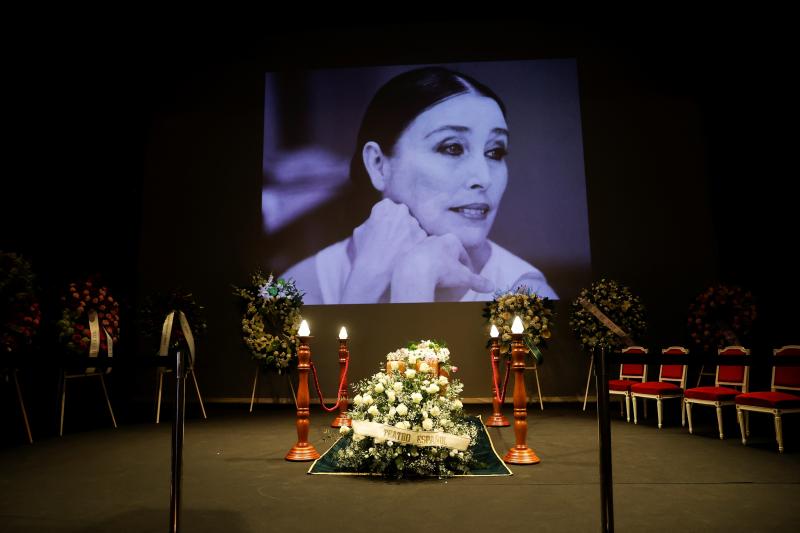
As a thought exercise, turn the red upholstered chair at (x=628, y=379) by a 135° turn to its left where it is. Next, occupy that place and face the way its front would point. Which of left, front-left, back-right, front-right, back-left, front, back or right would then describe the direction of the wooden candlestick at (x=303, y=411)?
back-right

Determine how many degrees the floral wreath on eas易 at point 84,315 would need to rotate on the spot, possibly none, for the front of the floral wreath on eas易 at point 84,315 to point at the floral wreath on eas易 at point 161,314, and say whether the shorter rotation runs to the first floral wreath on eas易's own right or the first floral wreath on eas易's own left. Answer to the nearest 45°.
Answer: approximately 90° to the first floral wreath on eas易's own left

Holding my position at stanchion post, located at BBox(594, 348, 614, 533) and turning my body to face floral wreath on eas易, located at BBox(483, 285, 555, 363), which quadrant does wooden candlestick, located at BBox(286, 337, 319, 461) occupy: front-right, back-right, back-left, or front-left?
front-left

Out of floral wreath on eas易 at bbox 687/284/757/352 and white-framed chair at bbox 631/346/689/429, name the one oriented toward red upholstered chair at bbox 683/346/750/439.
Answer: the floral wreath on eas易

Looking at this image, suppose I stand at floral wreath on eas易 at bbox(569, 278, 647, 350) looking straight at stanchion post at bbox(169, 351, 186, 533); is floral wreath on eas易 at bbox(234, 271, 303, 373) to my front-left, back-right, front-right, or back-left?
front-right

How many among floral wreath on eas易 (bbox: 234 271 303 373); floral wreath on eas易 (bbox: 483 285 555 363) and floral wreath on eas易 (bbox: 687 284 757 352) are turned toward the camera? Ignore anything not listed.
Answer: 3

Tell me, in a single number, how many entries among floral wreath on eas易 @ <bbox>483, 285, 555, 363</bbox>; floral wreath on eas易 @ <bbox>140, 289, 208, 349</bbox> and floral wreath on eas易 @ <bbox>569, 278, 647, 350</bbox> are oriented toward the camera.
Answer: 3

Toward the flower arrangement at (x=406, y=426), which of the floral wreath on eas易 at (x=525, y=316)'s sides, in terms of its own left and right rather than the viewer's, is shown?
front

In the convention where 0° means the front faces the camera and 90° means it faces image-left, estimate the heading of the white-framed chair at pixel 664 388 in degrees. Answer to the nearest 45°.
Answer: approximately 45°

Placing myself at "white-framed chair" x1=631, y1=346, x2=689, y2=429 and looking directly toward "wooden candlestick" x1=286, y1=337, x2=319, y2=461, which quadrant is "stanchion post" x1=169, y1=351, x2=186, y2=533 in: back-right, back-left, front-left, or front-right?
front-left

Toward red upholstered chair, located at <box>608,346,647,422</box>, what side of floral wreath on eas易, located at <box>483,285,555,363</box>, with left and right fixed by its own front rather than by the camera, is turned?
left

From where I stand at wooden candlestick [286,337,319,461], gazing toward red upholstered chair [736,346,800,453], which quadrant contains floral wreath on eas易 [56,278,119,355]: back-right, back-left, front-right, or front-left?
back-left

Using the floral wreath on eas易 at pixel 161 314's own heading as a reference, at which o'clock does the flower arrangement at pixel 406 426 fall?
The flower arrangement is roughly at 11 o'clock from the floral wreath on eas易.

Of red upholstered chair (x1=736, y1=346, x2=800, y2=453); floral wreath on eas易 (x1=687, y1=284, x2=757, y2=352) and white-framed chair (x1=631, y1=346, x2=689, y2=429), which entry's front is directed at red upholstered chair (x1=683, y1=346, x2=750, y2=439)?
the floral wreath on eas易

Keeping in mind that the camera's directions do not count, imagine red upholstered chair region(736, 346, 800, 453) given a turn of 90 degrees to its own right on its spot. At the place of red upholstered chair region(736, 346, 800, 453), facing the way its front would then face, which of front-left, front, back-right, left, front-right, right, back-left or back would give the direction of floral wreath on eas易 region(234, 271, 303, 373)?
front-left

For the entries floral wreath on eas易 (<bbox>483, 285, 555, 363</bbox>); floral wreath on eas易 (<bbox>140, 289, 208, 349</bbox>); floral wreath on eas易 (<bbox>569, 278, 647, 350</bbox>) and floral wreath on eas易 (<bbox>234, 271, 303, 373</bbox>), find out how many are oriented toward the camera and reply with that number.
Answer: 4

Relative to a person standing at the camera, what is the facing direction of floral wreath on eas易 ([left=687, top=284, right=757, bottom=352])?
facing the viewer
